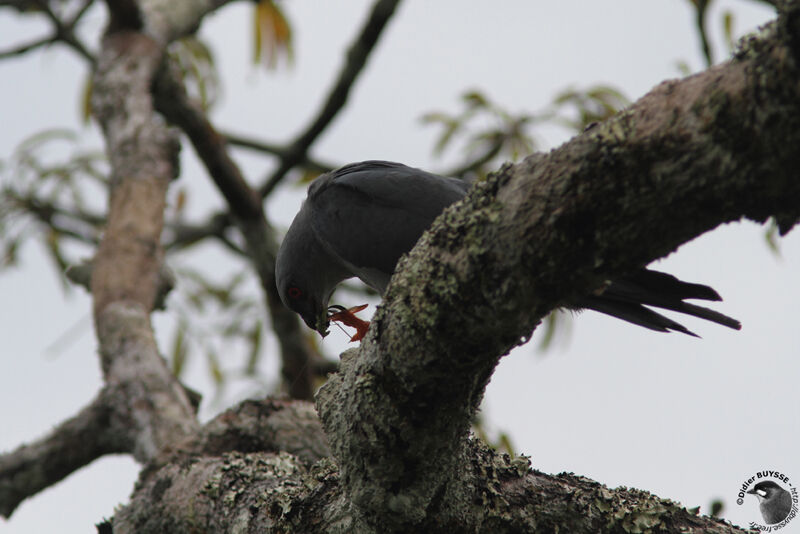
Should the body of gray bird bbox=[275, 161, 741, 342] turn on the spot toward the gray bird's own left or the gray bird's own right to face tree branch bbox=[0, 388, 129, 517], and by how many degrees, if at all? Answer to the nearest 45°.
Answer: approximately 45° to the gray bird's own right

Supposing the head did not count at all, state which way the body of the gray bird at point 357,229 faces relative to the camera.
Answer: to the viewer's left

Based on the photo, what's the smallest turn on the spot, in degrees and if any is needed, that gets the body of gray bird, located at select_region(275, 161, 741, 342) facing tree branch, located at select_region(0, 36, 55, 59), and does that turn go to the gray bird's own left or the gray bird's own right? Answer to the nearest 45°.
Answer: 0° — it already faces it
